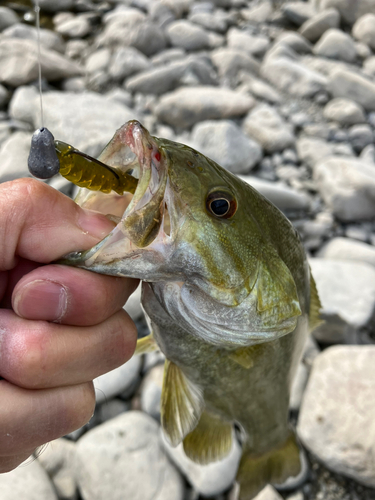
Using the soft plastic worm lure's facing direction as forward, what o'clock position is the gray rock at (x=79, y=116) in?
The gray rock is roughly at 3 o'clock from the soft plastic worm lure.

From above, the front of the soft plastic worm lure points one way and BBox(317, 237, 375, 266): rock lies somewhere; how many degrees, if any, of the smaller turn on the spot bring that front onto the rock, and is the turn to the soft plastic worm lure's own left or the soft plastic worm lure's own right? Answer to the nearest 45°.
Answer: approximately 135° to the soft plastic worm lure's own right

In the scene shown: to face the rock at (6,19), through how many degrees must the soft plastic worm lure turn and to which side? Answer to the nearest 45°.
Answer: approximately 90° to its right

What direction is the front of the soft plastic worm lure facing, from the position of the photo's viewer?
facing to the left of the viewer

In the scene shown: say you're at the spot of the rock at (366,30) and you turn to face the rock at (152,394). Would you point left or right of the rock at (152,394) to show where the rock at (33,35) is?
right
